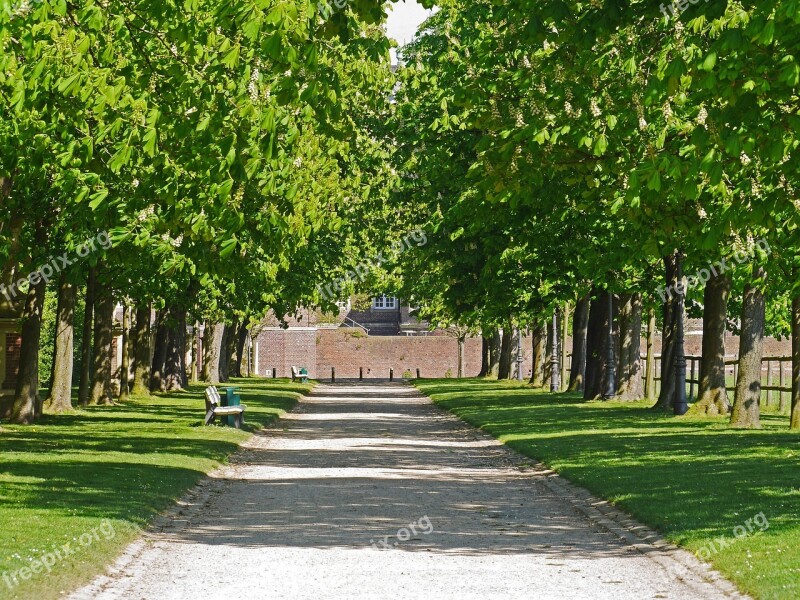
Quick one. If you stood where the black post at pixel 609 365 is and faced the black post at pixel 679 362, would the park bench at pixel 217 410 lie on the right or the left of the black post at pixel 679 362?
right

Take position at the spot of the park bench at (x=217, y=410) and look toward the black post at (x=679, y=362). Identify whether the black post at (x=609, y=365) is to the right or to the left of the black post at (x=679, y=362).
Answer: left

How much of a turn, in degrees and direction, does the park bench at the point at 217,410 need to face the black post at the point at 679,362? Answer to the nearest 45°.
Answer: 0° — it already faces it

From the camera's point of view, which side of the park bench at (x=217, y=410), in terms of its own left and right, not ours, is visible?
right

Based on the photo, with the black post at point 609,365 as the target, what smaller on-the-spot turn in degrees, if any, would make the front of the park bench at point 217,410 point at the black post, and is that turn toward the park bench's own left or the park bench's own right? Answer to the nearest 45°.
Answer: approximately 45° to the park bench's own left
